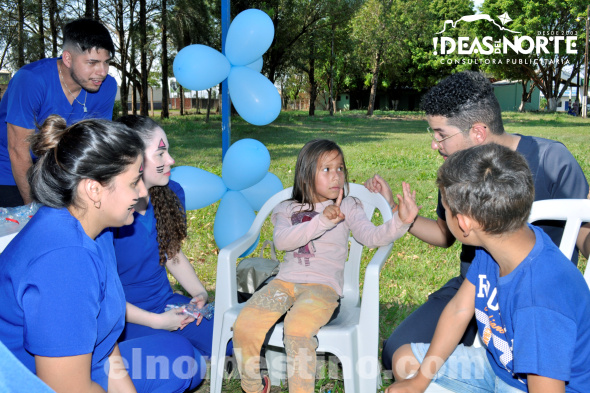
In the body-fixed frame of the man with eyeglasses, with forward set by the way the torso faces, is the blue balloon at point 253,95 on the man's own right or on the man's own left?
on the man's own right

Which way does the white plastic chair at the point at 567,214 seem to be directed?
to the viewer's left

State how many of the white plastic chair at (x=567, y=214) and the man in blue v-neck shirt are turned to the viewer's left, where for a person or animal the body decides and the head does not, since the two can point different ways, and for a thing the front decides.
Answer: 1

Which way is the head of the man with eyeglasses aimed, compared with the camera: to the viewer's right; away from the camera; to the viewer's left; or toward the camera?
to the viewer's left

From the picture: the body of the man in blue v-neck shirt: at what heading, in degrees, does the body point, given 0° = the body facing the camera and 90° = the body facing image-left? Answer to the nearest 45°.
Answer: approximately 315°

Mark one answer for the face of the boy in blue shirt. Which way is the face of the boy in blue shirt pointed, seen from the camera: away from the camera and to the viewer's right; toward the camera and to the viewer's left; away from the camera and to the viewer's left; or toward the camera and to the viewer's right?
away from the camera and to the viewer's left

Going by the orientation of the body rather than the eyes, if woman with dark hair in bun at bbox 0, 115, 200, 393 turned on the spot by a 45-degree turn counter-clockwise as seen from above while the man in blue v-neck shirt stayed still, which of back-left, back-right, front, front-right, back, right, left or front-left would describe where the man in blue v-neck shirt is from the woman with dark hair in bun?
front-left
